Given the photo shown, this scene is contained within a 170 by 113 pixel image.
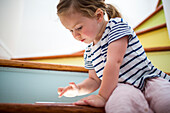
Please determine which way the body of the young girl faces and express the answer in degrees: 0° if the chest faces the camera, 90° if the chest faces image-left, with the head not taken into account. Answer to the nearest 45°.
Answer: approximately 45°
